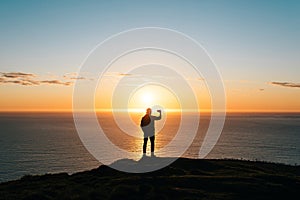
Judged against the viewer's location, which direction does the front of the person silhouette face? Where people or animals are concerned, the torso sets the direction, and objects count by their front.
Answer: facing away from the viewer and to the right of the viewer
